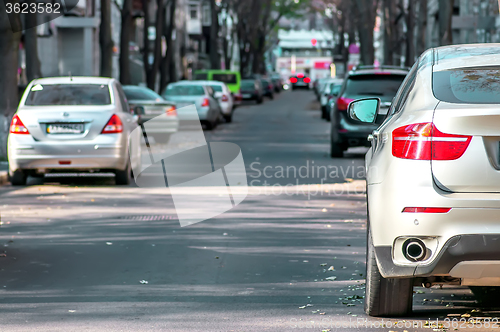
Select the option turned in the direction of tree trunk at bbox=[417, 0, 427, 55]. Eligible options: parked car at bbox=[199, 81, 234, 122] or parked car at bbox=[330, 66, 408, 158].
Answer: parked car at bbox=[330, 66, 408, 158]

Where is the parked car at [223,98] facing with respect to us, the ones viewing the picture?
facing away from the viewer

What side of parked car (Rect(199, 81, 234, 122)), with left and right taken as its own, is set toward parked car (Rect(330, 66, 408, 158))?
back

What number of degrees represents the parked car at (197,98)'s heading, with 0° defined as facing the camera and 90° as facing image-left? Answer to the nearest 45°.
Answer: approximately 180°

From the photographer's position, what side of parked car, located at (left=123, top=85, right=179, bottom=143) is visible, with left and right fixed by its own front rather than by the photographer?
back

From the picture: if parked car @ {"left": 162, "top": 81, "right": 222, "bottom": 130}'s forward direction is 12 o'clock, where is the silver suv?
The silver suv is roughly at 6 o'clock from the parked car.

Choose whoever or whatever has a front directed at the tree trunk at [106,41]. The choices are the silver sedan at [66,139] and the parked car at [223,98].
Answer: the silver sedan

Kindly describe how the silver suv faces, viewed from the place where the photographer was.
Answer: facing away from the viewer

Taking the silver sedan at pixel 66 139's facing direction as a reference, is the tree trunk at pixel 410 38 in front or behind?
in front

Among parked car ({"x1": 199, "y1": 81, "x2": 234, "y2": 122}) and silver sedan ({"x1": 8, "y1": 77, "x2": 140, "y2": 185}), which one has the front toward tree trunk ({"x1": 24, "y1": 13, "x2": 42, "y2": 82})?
the silver sedan

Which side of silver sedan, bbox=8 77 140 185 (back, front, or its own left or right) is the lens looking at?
back

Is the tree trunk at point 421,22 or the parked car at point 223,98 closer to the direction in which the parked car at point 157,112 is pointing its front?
the parked car

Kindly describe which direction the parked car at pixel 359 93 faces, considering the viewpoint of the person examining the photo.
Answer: facing away from the viewer
